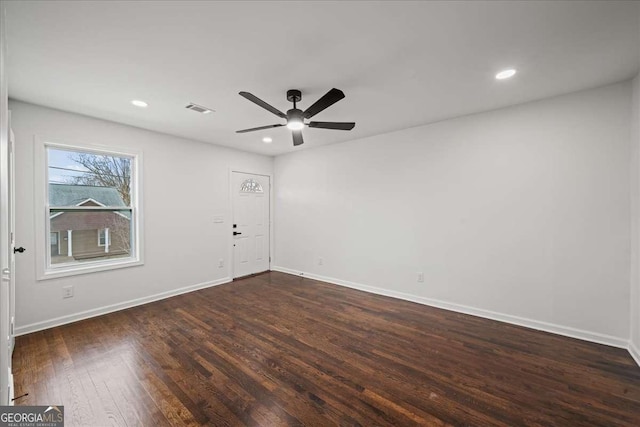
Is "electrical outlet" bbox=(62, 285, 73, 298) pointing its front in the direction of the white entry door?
no

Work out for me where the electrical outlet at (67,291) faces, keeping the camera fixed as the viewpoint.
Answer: facing the viewer

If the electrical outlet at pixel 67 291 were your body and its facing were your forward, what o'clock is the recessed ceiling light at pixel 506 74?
The recessed ceiling light is roughly at 11 o'clock from the electrical outlet.
